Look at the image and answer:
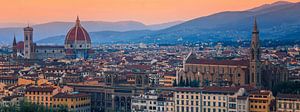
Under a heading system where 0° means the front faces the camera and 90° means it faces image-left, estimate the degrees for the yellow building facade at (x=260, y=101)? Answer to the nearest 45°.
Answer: approximately 0°
